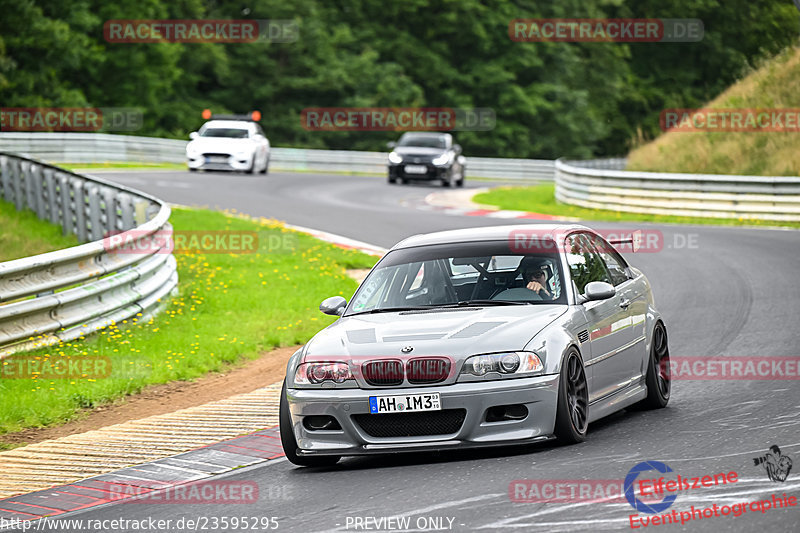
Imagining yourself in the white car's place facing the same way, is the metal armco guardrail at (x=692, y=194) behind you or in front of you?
in front

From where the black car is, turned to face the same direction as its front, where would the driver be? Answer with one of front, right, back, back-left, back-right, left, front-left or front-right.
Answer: front

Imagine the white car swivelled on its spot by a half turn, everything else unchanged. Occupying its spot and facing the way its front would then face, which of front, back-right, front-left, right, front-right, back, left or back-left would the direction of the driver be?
back

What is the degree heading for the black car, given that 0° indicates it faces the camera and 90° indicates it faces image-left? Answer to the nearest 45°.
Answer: approximately 0°

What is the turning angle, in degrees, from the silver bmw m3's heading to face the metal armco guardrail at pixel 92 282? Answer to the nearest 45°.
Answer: approximately 90° to its right

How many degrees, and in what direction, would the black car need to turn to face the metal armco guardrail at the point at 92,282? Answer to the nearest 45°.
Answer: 0° — it already faces it

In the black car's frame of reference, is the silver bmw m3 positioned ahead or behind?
ahead

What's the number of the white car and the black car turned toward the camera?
2

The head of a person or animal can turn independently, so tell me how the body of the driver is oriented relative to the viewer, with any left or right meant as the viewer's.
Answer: facing the viewer and to the left of the viewer

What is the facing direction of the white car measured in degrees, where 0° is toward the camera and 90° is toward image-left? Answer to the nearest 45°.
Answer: approximately 0°

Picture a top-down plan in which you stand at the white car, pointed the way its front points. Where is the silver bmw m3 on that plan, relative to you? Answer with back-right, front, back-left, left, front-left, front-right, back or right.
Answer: front

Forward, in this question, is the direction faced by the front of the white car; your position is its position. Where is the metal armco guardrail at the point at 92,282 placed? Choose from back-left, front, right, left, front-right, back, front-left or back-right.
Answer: front

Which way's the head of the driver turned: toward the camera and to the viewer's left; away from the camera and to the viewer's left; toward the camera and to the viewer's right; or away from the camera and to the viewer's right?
toward the camera and to the viewer's left
